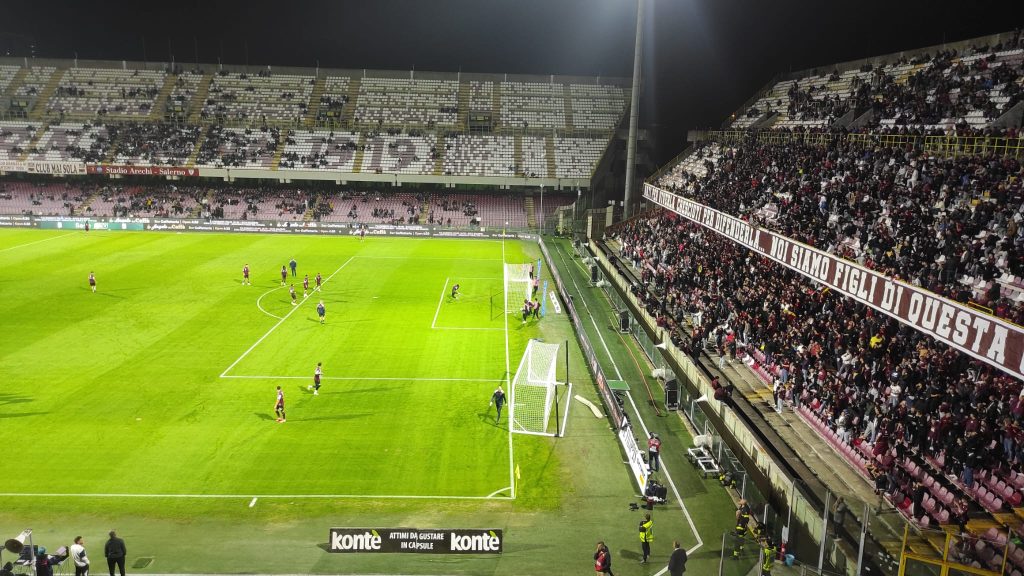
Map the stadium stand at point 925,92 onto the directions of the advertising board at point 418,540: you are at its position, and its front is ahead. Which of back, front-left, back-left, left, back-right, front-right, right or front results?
back-left

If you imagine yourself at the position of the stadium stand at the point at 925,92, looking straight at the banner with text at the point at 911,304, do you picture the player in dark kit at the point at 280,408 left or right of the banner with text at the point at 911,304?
right

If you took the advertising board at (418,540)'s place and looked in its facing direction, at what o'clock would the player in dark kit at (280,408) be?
The player in dark kit is roughly at 5 o'clock from the advertising board.

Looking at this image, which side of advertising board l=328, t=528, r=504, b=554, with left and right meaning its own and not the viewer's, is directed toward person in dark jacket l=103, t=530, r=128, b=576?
right

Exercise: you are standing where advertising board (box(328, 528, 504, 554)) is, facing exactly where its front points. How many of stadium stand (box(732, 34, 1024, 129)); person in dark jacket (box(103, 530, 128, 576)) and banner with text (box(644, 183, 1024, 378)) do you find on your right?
1

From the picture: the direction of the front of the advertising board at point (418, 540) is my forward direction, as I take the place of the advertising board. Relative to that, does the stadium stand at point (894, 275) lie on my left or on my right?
on my left

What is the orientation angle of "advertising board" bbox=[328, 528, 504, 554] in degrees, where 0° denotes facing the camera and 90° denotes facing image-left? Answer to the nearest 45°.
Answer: approximately 0°
